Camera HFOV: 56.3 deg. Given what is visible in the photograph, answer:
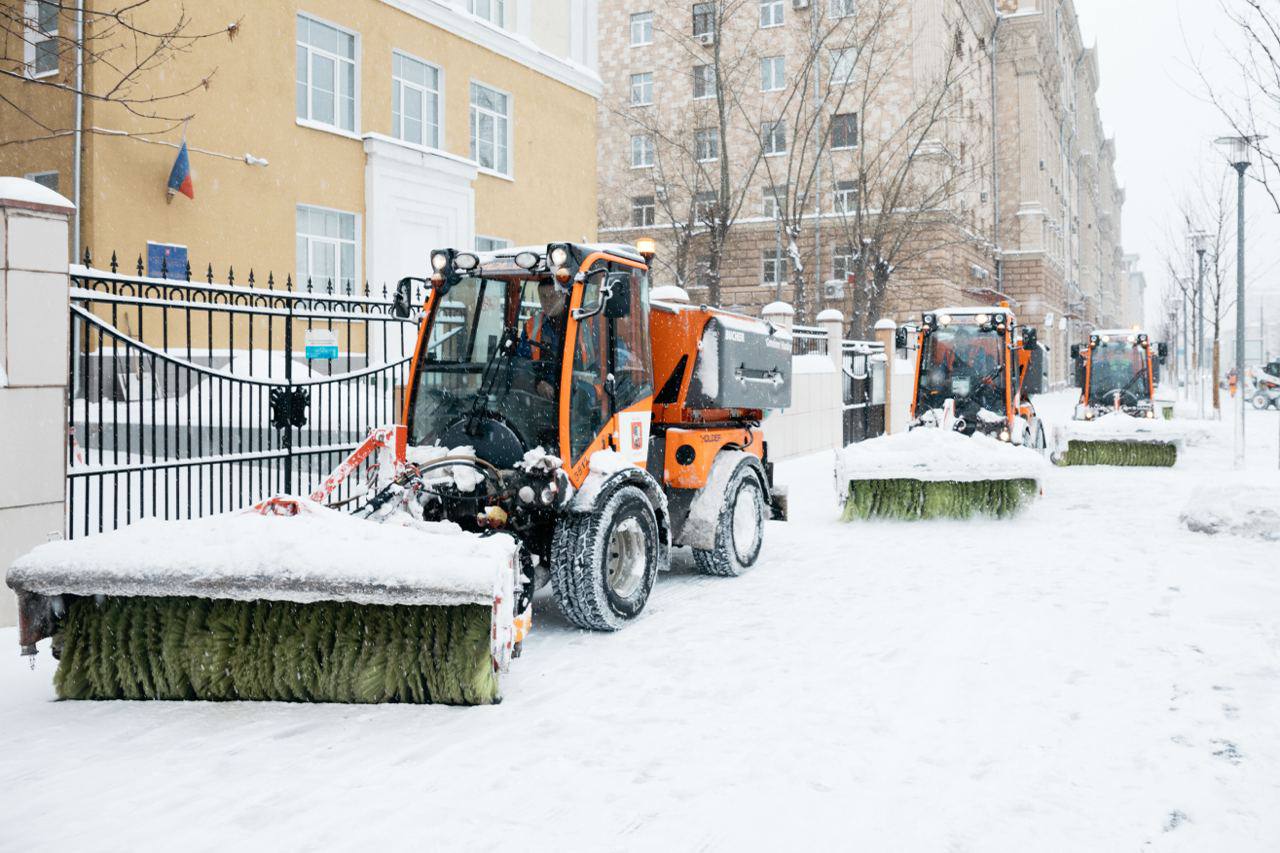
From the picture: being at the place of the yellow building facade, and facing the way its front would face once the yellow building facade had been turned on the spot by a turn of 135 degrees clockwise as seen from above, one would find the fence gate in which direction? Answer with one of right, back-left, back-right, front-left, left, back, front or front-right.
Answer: left

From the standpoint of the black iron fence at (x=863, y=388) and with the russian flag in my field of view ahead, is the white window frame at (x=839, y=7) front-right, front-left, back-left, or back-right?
back-right

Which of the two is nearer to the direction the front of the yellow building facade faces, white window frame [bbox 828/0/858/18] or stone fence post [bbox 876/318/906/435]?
the stone fence post

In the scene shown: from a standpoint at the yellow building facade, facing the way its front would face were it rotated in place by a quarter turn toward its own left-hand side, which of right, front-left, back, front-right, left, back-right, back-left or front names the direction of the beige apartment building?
front

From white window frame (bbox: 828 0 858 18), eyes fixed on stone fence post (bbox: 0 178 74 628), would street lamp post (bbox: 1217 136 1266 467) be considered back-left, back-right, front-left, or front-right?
front-left

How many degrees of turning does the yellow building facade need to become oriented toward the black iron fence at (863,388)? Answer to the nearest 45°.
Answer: approximately 45° to its left

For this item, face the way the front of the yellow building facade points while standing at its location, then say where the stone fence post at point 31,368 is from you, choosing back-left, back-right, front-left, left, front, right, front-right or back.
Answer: front-right

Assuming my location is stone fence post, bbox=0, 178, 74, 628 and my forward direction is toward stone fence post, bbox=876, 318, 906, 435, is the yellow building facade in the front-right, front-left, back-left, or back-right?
front-left

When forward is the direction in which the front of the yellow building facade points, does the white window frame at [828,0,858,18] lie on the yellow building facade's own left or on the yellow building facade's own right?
on the yellow building facade's own left

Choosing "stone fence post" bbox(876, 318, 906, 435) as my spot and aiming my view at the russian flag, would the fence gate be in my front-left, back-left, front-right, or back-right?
front-left

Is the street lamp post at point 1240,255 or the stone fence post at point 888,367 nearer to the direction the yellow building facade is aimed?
the street lamp post
